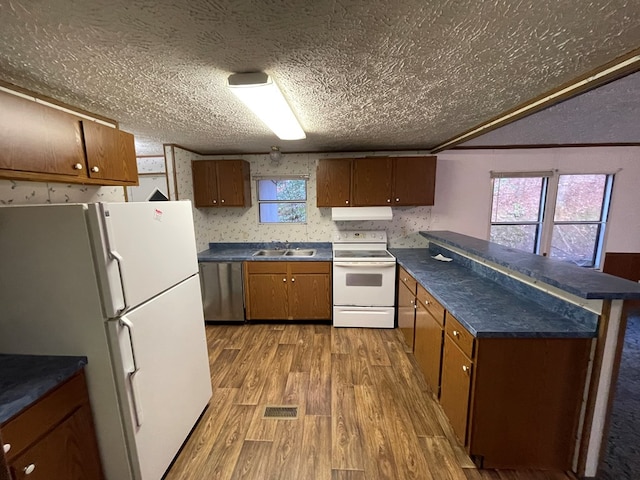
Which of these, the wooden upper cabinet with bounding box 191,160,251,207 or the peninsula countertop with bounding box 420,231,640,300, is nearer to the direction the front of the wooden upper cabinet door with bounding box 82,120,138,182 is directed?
the peninsula countertop

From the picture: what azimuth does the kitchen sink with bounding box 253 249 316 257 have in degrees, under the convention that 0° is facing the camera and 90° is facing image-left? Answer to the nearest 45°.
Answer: approximately 0°

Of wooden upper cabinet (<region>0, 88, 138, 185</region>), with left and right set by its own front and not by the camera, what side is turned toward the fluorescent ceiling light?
front

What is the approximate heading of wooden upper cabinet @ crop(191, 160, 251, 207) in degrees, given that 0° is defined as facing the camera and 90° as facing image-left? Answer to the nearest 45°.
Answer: approximately 0°

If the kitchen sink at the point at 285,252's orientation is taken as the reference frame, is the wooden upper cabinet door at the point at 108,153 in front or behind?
in front

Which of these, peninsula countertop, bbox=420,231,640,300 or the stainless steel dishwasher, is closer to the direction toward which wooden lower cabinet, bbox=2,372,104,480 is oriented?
the peninsula countertop

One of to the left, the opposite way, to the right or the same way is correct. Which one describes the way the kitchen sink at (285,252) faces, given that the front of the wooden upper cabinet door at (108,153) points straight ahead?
to the right

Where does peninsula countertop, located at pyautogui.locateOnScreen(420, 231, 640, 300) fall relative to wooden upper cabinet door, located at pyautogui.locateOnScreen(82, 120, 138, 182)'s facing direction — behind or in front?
in front
